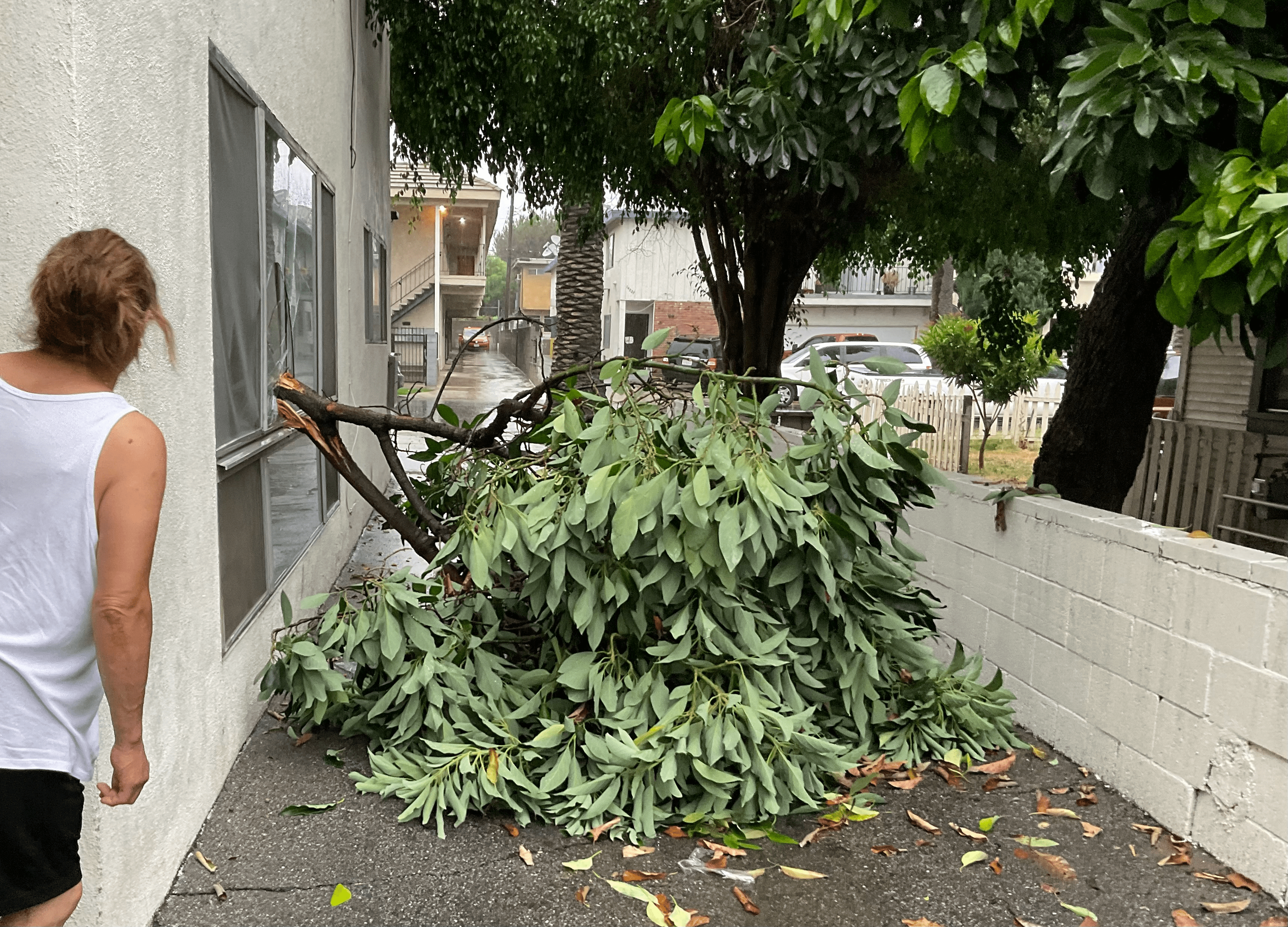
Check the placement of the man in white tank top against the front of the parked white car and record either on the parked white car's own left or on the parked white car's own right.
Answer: on the parked white car's own left

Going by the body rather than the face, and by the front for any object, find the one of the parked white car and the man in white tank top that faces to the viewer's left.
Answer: the parked white car

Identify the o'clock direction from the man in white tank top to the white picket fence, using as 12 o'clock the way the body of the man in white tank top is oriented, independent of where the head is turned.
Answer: The white picket fence is roughly at 2 o'clock from the man in white tank top.

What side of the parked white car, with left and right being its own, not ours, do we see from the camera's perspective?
left

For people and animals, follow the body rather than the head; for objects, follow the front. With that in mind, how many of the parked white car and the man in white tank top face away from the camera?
1

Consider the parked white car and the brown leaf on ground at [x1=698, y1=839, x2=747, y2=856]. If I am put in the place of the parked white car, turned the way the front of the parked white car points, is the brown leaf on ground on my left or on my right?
on my left

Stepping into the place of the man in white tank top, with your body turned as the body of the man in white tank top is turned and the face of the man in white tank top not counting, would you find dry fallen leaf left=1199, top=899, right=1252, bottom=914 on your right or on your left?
on your right

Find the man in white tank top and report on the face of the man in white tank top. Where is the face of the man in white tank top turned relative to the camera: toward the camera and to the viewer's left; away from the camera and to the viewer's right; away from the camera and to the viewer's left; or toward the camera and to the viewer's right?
away from the camera and to the viewer's right

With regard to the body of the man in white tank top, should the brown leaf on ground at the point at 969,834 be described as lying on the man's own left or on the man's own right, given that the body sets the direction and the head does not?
on the man's own right

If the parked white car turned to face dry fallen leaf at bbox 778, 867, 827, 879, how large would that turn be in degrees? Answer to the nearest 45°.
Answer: approximately 90° to its left

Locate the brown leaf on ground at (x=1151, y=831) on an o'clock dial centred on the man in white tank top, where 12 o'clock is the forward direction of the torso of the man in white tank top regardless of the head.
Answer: The brown leaf on ground is roughly at 3 o'clock from the man in white tank top.

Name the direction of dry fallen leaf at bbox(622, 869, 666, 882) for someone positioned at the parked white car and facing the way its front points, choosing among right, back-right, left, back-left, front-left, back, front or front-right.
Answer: left

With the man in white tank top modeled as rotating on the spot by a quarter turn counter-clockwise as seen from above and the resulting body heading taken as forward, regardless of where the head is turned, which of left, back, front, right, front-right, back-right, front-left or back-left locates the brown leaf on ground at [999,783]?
back

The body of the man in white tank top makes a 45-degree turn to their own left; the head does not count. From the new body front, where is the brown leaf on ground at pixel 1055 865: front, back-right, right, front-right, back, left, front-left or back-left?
back-right

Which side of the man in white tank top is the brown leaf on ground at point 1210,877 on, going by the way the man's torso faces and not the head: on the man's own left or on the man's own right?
on the man's own right

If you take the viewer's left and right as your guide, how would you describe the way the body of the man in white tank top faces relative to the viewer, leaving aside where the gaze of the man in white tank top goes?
facing away from the viewer

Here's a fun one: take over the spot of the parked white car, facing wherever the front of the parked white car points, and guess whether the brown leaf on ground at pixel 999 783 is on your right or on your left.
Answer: on your left
